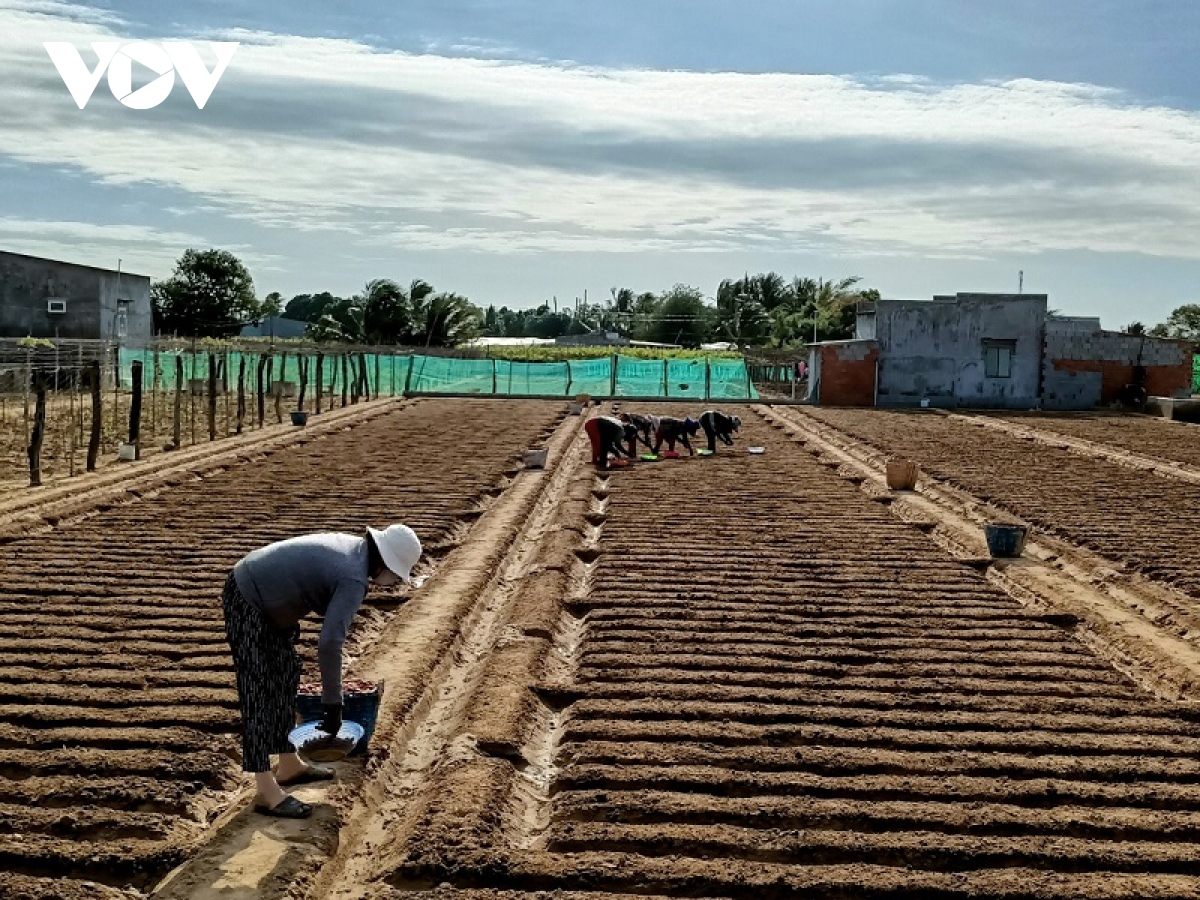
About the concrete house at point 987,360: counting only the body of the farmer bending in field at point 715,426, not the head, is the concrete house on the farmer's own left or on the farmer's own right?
on the farmer's own left

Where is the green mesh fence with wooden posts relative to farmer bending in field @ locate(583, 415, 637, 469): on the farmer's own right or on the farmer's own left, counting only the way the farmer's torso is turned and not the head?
on the farmer's own left

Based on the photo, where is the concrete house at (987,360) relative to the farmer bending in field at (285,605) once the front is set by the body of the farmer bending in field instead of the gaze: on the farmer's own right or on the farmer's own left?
on the farmer's own left

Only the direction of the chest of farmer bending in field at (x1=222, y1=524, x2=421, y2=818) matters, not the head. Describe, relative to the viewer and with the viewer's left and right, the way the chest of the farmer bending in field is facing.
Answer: facing to the right of the viewer

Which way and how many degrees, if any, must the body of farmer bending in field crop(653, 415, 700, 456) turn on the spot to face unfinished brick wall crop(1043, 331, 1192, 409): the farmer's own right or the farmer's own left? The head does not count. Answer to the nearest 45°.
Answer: approximately 45° to the farmer's own left

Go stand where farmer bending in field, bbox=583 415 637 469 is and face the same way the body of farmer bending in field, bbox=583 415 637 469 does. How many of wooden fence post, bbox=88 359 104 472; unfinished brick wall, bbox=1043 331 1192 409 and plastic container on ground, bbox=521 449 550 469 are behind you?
2

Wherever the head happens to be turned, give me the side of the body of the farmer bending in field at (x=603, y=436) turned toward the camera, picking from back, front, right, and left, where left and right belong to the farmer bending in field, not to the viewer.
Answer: right

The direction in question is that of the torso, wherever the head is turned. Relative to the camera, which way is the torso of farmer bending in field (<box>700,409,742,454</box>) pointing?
to the viewer's right

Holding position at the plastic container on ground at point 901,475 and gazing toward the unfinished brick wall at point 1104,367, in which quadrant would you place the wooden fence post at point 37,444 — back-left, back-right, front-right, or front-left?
back-left

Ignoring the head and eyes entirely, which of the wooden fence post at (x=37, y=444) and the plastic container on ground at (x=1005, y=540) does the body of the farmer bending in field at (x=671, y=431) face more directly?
the plastic container on ground

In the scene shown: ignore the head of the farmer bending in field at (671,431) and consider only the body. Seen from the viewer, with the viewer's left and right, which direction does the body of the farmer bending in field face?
facing to the right of the viewer

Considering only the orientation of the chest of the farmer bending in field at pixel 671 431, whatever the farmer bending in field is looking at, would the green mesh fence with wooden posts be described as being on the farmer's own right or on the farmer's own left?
on the farmer's own left

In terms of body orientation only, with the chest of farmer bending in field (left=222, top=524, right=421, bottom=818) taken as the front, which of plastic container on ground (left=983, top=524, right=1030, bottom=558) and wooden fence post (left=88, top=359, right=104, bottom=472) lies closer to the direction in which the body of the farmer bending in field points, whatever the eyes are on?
the plastic container on ground
